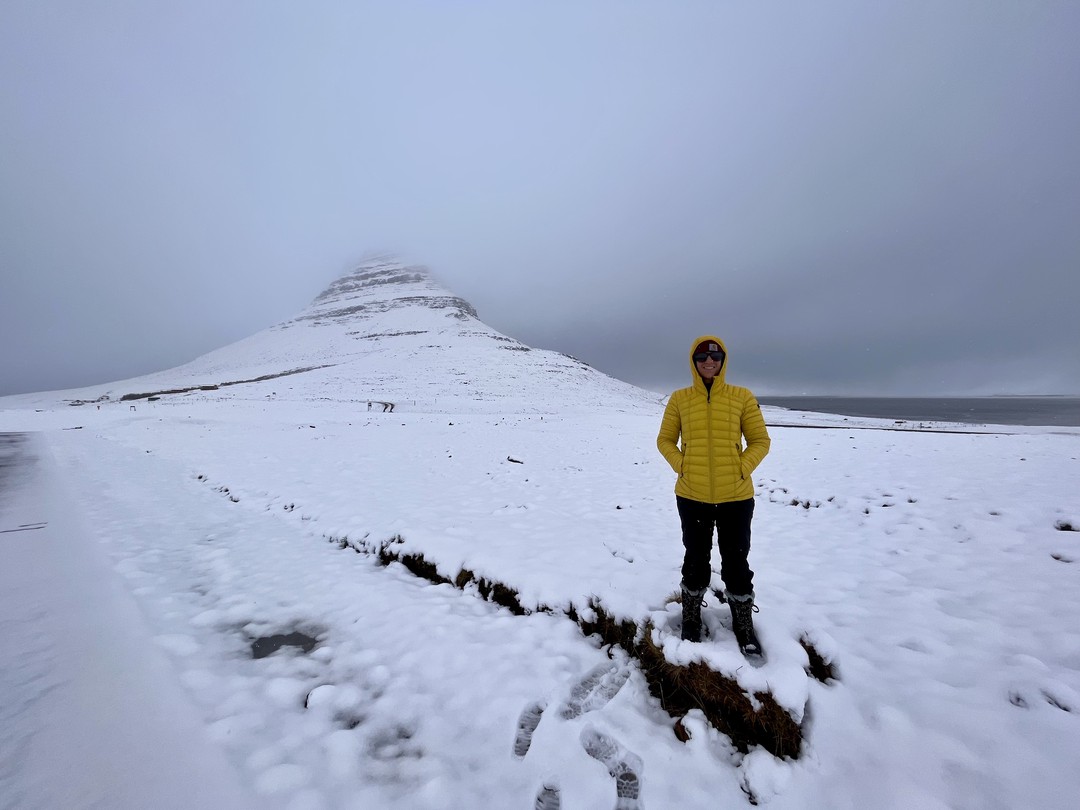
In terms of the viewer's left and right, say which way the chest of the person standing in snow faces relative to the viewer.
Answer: facing the viewer
